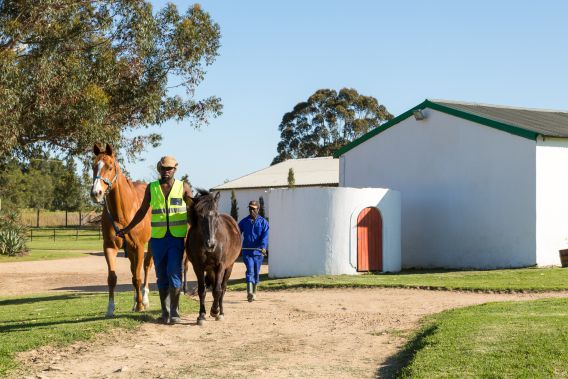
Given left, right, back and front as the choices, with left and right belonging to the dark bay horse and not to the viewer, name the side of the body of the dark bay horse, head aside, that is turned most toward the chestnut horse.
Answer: right

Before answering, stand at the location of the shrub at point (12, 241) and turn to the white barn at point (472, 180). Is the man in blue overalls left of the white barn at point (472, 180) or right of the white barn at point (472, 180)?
right

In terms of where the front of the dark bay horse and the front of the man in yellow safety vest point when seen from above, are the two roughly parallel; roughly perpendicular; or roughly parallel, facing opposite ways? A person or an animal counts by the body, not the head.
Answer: roughly parallel

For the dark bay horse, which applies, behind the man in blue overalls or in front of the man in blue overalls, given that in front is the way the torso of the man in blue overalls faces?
in front

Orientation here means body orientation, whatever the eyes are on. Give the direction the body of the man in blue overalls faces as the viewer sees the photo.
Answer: toward the camera

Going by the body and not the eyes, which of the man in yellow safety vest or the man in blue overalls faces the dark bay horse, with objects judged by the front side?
the man in blue overalls

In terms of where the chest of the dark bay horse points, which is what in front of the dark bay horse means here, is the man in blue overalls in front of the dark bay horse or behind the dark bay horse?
behind

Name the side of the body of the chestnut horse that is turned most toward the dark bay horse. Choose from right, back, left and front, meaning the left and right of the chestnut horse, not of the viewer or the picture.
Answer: left

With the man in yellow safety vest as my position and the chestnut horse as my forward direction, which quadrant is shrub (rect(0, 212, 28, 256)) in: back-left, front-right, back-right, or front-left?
front-right

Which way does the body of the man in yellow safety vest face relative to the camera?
toward the camera

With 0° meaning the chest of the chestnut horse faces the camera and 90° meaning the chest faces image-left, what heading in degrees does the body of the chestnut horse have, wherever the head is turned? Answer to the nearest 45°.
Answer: approximately 45°

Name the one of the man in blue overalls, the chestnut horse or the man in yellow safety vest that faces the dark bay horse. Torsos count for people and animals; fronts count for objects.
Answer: the man in blue overalls

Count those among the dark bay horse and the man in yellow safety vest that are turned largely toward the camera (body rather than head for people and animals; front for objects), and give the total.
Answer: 2

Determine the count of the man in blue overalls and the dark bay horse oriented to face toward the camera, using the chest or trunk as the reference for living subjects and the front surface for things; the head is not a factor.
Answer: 2

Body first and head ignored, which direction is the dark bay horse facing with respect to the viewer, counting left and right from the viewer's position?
facing the viewer

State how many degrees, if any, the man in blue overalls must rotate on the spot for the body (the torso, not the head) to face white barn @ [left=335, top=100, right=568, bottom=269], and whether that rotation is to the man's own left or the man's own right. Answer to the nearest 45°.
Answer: approximately 135° to the man's own left
